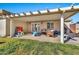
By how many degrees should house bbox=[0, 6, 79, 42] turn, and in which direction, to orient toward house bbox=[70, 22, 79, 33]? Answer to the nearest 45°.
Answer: approximately 90° to its left

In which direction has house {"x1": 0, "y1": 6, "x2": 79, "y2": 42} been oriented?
toward the camera
